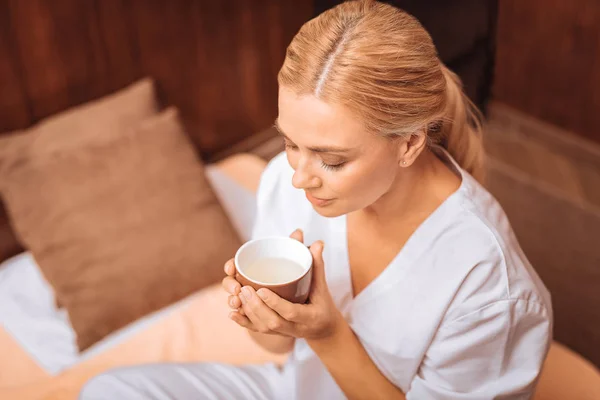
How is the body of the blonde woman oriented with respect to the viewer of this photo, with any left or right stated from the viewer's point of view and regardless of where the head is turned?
facing the viewer and to the left of the viewer

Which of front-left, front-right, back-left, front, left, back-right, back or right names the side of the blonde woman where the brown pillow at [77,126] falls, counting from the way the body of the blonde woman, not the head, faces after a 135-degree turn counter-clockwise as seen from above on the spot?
back-left

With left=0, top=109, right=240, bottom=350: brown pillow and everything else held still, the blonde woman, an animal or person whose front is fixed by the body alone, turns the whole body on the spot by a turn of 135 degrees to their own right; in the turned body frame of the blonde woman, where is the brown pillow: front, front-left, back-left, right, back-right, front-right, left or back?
front-left
